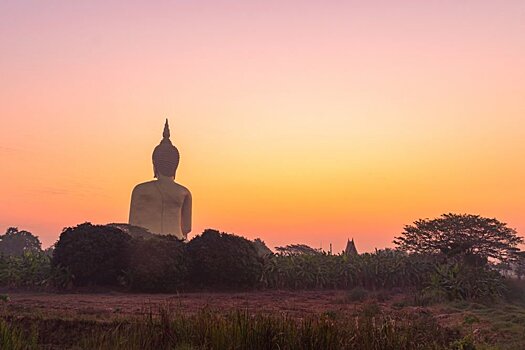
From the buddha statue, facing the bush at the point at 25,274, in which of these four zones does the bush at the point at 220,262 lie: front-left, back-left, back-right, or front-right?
front-left

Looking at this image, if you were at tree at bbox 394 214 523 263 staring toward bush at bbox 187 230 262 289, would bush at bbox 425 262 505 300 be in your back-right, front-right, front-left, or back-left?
front-left

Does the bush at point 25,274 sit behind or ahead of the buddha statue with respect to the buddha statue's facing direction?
behind

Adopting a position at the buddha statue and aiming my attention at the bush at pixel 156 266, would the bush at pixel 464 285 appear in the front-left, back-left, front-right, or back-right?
front-left

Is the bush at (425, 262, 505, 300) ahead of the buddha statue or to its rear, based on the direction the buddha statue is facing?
to the rear

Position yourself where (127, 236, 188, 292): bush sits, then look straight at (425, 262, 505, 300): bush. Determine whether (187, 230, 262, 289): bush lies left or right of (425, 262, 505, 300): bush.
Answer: left

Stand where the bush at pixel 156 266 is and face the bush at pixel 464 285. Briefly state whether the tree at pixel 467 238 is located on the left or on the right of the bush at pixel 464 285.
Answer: left

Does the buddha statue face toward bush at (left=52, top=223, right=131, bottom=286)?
no

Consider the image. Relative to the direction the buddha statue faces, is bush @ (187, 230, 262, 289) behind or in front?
behind

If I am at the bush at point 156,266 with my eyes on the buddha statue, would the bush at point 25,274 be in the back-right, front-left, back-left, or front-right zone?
front-left

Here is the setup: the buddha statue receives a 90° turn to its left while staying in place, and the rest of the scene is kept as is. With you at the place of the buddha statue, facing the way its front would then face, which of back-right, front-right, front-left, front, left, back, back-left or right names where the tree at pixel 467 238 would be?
back-left

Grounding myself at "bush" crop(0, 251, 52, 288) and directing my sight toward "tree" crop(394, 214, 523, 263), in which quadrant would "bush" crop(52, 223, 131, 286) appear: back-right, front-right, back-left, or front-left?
front-right

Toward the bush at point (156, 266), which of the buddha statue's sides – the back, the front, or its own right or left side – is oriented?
back

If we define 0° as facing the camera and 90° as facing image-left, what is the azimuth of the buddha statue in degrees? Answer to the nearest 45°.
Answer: approximately 180°
